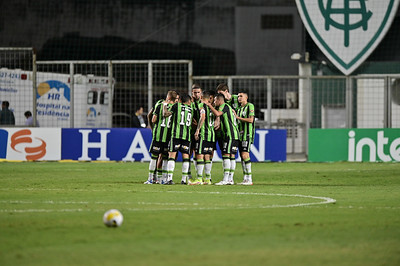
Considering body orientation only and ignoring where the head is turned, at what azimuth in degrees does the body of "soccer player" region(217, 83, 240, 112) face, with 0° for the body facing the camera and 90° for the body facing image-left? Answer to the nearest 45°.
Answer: approximately 45°

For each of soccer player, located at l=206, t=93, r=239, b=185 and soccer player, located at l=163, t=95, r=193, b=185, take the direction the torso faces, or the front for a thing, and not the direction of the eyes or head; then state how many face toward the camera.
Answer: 0

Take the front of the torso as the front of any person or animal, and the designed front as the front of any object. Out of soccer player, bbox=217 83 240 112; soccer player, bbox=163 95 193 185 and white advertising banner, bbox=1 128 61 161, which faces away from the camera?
soccer player, bbox=163 95 193 185

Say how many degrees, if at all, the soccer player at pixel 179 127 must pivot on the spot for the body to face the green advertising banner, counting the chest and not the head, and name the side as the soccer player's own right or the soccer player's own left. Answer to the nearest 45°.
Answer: approximately 45° to the soccer player's own right

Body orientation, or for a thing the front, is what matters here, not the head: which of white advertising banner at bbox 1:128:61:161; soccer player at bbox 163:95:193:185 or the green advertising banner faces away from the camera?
the soccer player

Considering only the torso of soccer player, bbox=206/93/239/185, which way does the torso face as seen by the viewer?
to the viewer's left

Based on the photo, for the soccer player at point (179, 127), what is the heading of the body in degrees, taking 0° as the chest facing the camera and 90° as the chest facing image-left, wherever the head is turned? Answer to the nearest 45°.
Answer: approximately 180°

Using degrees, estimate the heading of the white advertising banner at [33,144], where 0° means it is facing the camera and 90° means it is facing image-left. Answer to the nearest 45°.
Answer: approximately 0°

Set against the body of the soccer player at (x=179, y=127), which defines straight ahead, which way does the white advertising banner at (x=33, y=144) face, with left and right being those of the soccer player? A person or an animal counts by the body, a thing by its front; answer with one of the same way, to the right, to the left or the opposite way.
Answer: the opposite way

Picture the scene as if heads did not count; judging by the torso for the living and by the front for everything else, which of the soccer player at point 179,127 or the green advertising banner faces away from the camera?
the soccer player

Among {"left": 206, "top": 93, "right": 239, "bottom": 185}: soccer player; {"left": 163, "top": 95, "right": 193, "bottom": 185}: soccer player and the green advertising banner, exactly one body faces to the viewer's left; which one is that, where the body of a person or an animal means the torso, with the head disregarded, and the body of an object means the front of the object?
{"left": 206, "top": 93, "right": 239, "bottom": 185}: soccer player

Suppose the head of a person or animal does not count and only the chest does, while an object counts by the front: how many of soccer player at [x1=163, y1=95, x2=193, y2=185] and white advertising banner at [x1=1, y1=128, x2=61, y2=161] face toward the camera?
1

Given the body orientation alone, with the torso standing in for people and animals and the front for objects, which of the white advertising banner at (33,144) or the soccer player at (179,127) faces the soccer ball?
the white advertising banner

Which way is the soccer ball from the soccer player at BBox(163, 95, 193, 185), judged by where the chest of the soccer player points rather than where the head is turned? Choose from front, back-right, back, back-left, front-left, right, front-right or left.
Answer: back

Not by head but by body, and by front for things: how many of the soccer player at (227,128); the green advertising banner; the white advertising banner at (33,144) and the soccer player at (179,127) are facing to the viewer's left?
1
